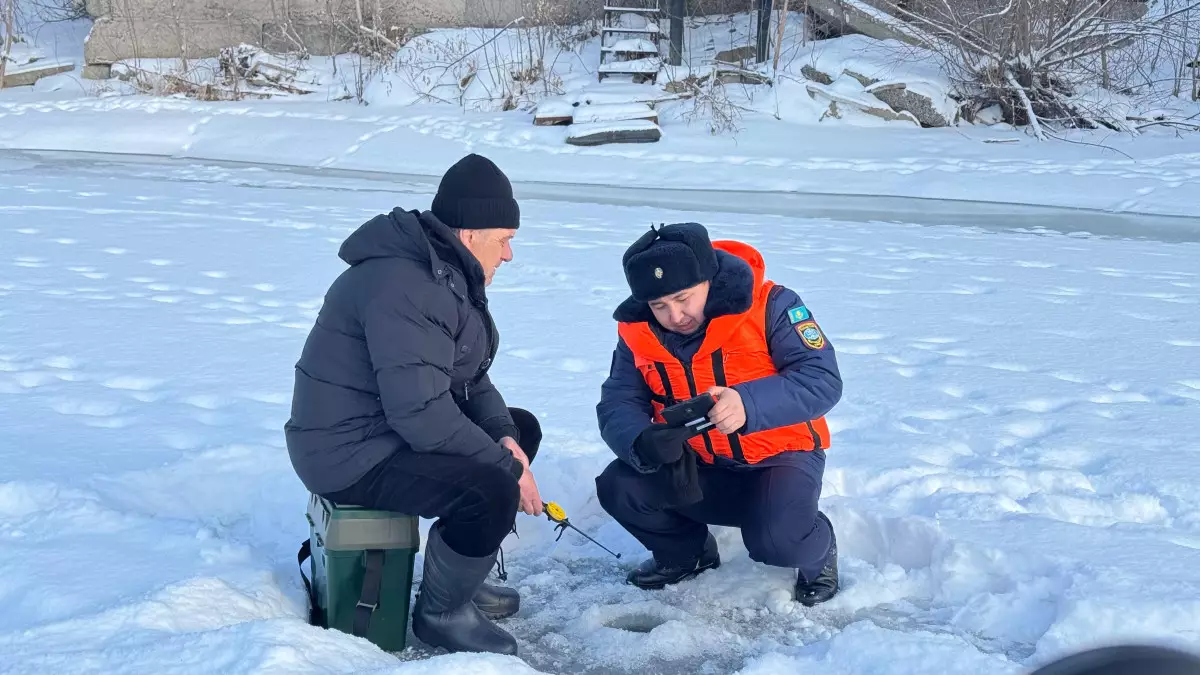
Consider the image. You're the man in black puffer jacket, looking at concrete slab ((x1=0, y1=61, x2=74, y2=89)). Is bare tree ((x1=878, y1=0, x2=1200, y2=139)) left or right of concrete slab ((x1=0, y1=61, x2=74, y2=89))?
right

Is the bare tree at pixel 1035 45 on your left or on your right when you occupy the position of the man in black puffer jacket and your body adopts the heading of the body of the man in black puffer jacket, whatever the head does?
on your left

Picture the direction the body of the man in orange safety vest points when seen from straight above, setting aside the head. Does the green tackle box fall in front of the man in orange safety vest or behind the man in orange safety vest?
in front

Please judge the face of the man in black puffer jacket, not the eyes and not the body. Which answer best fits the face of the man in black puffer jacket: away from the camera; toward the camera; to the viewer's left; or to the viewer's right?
to the viewer's right

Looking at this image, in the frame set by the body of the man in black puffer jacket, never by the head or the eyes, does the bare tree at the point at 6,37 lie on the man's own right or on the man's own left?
on the man's own left

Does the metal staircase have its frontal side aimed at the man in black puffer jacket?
yes

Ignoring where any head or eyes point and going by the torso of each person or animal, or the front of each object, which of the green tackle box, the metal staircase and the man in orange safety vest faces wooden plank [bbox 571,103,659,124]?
the metal staircase

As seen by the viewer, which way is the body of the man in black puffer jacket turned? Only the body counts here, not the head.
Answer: to the viewer's right

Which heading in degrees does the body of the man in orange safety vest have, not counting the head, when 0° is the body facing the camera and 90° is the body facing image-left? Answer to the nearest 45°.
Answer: approximately 45°

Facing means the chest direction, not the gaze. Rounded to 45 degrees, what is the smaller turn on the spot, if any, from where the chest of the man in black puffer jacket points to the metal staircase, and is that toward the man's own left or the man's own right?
approximately 90° to the man's own left

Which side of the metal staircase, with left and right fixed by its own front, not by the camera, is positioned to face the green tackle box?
front
